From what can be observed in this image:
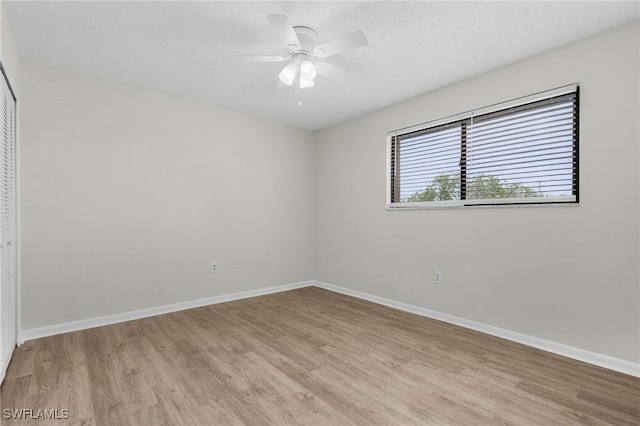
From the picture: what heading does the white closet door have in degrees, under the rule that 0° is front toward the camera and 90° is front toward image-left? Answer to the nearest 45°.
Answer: approximately 270°

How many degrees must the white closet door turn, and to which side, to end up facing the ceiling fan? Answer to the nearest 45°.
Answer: approximately 45° to its right

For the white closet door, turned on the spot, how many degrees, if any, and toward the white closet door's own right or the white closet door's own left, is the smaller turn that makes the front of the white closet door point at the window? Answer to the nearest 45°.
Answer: approximately 45° to the white closet door's own right
